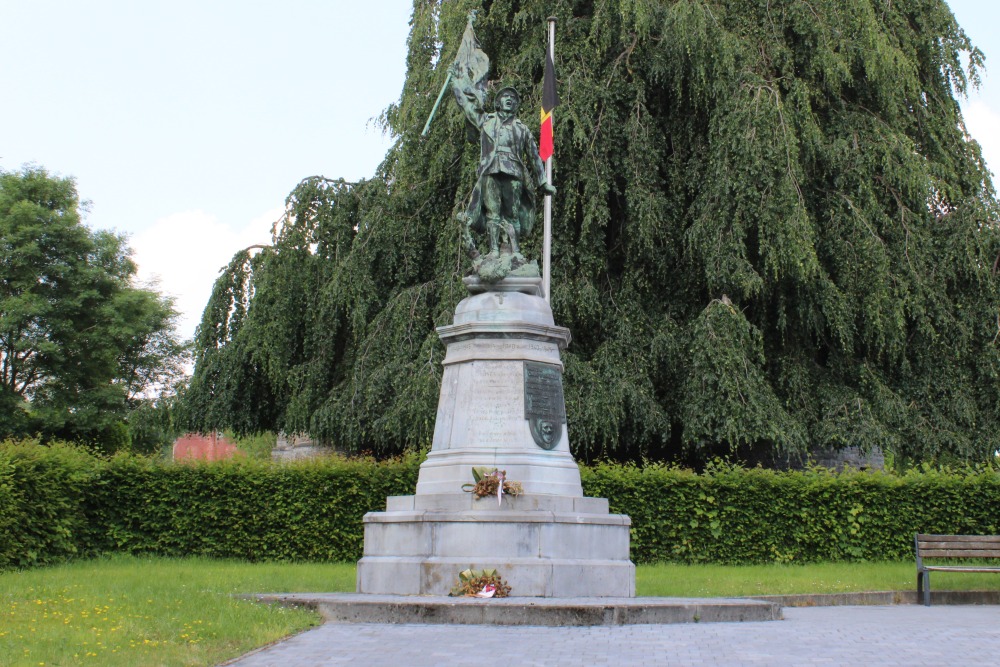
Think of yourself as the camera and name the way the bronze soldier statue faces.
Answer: facing the viewer

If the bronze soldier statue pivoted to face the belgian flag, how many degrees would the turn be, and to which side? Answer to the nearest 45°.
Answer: approximately 180°

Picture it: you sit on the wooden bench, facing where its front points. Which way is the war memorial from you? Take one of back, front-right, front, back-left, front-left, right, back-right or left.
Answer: front-right

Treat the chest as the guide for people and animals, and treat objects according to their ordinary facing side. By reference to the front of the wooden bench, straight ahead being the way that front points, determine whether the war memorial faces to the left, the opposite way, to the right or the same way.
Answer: the same way

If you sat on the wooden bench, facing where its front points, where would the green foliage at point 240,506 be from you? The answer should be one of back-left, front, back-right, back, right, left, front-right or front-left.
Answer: right

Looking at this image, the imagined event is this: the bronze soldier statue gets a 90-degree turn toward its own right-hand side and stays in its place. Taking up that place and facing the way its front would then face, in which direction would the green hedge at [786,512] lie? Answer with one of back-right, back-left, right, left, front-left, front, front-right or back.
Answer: back-right

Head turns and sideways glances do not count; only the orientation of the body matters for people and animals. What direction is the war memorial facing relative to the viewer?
toward the camera

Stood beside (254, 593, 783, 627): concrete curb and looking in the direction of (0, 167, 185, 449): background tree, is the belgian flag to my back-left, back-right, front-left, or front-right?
front-right

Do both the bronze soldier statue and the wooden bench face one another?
no

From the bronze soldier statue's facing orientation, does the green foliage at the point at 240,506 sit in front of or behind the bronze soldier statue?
behind

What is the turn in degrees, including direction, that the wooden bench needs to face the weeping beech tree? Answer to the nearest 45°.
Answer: approximately 135° to its right

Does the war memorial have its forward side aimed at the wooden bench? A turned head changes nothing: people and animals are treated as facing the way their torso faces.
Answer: no

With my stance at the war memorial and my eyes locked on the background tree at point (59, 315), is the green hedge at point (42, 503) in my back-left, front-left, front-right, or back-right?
front-left

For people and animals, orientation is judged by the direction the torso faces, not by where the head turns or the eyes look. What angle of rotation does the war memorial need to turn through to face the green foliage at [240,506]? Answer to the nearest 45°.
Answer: approximately 135° to its right

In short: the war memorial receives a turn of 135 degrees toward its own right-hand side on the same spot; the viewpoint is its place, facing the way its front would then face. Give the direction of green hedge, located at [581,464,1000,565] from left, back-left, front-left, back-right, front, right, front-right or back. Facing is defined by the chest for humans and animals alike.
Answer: right

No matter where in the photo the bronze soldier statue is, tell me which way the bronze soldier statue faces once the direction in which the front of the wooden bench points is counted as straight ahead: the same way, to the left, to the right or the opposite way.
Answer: the same way

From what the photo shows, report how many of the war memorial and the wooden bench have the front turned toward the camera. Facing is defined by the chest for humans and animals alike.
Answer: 2
